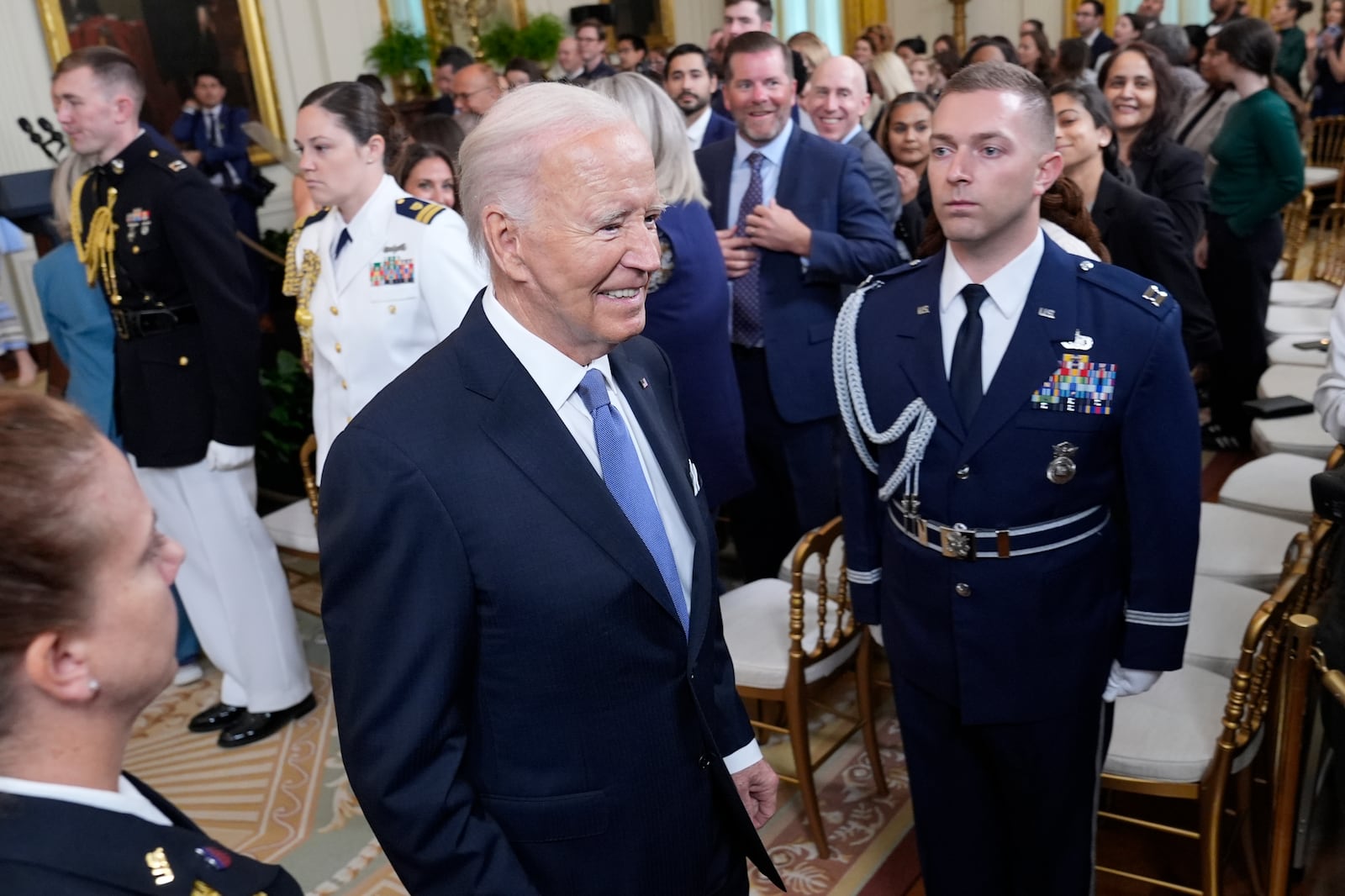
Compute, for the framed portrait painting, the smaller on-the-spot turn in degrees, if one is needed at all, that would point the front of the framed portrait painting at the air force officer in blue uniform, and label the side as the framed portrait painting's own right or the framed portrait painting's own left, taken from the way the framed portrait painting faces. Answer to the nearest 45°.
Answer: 0° — it already faces them

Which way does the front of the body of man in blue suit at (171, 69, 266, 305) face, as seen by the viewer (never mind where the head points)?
toward the camera

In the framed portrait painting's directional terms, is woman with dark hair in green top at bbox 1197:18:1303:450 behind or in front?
in front

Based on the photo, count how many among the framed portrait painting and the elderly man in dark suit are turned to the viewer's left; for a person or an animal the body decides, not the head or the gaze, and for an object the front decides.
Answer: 0

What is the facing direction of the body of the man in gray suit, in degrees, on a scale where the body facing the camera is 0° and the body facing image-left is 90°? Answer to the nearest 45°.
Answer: approximately 45°

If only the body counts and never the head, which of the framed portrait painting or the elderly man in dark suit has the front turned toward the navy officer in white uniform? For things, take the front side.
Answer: the framed portrait painting

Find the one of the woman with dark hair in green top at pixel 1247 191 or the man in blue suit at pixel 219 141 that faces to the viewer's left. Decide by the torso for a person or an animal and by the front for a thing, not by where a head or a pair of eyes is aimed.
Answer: the woman with dark hair in green top

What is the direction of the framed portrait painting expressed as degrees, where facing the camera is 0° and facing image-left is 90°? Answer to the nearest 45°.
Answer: approximately 0°

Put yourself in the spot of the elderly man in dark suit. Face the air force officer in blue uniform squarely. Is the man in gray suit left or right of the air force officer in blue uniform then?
left

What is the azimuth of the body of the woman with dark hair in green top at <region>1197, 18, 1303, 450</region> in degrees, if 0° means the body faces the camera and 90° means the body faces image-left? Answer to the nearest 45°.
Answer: approximately 90°
